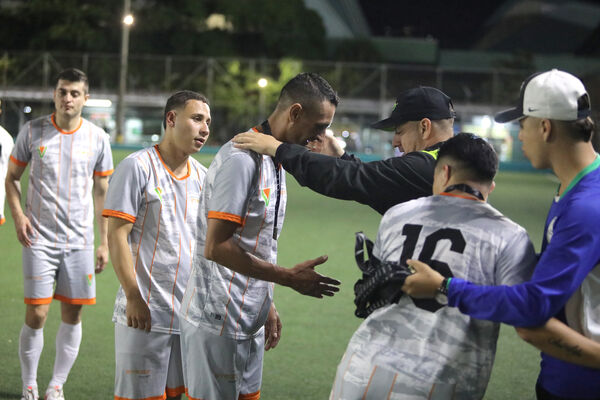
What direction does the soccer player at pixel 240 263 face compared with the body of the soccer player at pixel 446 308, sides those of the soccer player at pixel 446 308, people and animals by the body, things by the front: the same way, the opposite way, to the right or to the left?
to the right

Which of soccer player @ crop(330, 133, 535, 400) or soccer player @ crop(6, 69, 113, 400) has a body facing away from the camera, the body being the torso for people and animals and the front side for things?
soccer player @ crop(330, 133, 535, 400)

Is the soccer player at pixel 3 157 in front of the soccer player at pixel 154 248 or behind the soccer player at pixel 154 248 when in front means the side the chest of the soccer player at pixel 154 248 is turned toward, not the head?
behind

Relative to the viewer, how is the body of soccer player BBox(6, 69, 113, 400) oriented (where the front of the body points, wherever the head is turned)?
toward the camera

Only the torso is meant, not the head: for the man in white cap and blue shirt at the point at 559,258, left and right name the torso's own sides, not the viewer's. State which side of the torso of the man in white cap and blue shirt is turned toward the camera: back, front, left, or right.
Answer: left

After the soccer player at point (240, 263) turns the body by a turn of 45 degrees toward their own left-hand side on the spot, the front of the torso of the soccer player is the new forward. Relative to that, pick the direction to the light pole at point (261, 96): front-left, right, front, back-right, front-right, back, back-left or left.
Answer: front-left

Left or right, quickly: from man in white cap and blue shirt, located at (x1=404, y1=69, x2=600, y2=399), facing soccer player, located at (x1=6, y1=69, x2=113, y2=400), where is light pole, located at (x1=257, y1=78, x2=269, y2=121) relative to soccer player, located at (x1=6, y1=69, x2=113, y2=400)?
right

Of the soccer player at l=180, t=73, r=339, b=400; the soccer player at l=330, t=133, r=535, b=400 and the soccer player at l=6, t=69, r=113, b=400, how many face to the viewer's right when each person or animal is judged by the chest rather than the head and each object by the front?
1

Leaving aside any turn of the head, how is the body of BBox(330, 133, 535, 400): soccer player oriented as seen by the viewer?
away from the camera

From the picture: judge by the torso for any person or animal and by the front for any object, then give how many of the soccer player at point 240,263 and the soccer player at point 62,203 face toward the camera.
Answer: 1

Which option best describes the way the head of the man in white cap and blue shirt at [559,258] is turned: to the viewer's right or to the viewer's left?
to the viewer's left

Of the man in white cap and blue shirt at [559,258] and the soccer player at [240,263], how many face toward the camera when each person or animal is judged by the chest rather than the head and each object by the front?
0

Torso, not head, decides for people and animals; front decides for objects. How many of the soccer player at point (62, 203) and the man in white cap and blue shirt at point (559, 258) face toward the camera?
1

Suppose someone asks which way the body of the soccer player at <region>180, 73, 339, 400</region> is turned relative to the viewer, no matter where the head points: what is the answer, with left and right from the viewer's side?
facing to the right of the viewer

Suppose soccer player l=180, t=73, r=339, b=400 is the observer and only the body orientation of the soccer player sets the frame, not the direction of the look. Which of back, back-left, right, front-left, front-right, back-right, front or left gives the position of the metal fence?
left

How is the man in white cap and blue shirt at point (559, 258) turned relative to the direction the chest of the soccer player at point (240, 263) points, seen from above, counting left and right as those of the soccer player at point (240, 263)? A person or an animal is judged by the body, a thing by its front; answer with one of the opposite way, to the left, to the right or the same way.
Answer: the opposite way
